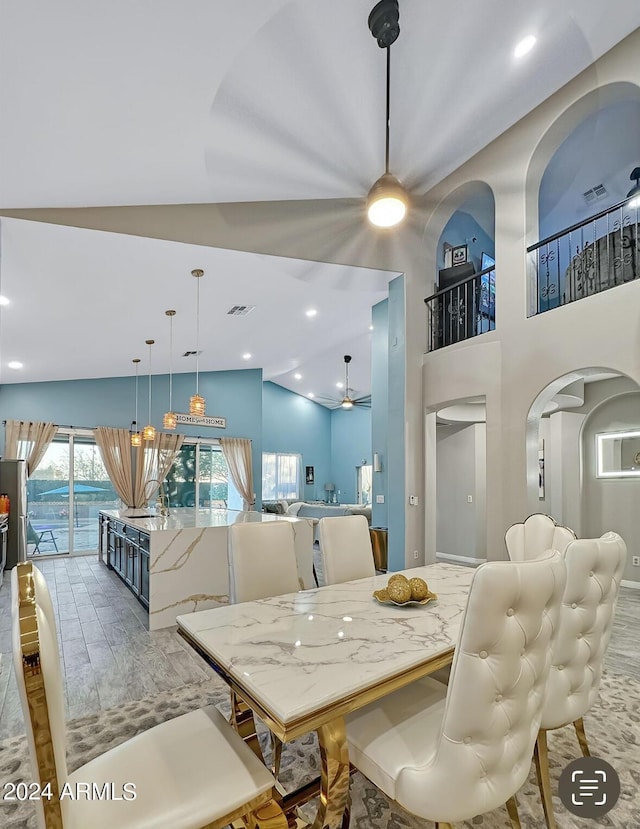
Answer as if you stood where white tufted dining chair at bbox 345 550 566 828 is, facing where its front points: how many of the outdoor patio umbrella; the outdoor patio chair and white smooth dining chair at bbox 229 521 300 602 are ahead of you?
3

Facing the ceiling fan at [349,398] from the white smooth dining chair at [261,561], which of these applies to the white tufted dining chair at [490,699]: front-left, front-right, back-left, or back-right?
back-right

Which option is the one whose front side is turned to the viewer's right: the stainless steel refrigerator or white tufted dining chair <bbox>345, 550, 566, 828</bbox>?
the stainless steel refrigerator

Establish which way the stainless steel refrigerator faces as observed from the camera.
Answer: facing to the right of the viewer

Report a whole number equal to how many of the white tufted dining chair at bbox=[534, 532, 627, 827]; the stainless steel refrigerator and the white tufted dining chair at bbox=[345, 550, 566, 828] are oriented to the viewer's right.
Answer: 1

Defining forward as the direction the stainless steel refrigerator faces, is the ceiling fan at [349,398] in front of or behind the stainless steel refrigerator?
in front

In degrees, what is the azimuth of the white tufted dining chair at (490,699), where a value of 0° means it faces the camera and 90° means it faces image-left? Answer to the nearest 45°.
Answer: approximately 135°

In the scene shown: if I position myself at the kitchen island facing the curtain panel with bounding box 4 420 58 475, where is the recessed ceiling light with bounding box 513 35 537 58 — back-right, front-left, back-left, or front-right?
back-right
